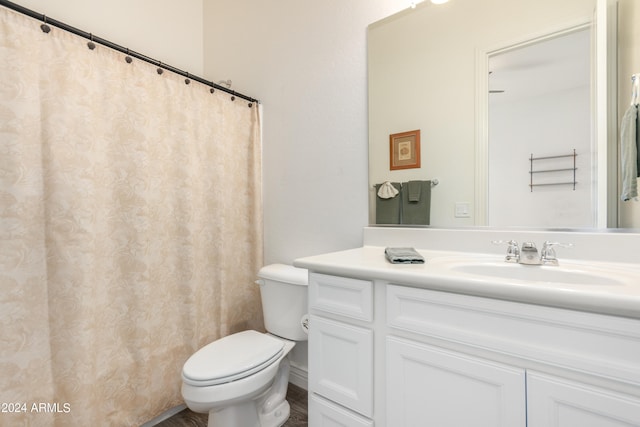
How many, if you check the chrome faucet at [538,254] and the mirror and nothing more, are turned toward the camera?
2

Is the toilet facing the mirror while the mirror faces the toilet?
no

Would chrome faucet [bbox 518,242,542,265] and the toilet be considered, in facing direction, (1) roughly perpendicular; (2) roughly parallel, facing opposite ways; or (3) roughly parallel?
roughly parallel

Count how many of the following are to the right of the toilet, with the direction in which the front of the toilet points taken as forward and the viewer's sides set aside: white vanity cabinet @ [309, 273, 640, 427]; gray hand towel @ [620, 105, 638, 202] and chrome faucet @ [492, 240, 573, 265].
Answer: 0

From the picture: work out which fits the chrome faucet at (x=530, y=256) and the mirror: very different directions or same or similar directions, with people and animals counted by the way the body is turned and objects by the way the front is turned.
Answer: same or similar directions

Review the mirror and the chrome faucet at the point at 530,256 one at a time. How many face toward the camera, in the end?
2

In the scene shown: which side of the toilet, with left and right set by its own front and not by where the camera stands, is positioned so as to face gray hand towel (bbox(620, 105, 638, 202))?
left

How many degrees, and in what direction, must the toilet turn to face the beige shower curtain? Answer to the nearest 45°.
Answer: approximately 45° to its right

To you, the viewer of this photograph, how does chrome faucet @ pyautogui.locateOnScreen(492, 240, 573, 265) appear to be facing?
facing the viewer

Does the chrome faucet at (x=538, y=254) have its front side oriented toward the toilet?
no
